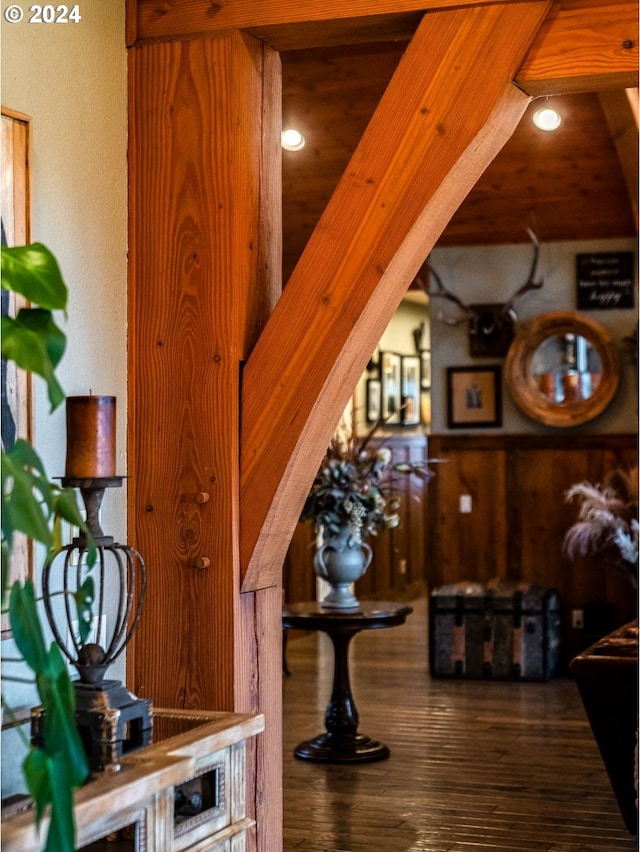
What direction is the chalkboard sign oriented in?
toward the camera

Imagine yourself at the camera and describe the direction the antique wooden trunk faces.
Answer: facing the viewer

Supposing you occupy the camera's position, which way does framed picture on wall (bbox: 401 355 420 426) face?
facing the viewer and to the right of the viewer

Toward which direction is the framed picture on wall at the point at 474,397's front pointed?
toward the camera

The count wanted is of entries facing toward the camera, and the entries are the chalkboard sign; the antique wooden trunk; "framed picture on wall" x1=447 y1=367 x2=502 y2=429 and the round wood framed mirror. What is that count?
4

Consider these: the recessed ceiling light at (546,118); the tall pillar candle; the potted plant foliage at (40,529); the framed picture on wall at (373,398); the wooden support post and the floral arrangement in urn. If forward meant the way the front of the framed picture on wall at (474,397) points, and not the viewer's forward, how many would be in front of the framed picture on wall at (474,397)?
5

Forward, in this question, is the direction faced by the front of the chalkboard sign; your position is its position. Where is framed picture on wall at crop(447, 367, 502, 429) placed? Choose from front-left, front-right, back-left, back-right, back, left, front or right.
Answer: right

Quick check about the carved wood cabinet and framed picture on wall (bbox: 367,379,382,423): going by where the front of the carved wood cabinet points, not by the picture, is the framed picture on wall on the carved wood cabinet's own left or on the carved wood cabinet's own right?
on the carved wood cabinet's own left
